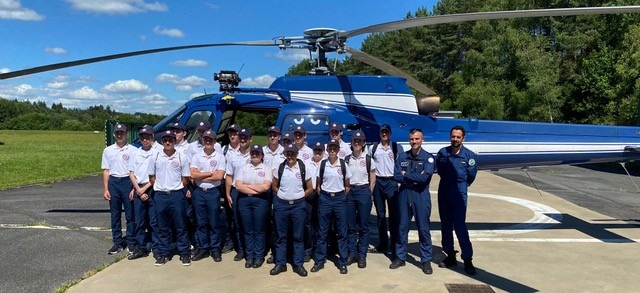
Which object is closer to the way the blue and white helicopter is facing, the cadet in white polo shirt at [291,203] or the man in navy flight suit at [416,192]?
the cadet in white polo shirt

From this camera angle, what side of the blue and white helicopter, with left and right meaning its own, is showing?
left

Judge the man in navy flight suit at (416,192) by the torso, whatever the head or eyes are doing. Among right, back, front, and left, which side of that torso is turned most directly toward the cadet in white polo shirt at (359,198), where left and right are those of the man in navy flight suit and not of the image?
right

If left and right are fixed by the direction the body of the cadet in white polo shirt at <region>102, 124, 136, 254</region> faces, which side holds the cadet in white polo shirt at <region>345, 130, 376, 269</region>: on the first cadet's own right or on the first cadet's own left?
on the first cadet's own left

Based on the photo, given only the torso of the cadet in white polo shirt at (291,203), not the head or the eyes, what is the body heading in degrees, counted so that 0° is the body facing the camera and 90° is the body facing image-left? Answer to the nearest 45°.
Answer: approximately 0°

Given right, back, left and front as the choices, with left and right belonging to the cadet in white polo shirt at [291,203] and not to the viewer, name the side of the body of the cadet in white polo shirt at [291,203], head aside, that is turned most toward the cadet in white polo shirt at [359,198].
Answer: left

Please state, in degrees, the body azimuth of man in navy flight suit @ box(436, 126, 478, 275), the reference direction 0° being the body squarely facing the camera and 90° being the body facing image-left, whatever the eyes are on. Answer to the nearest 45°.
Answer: approximately 0°
